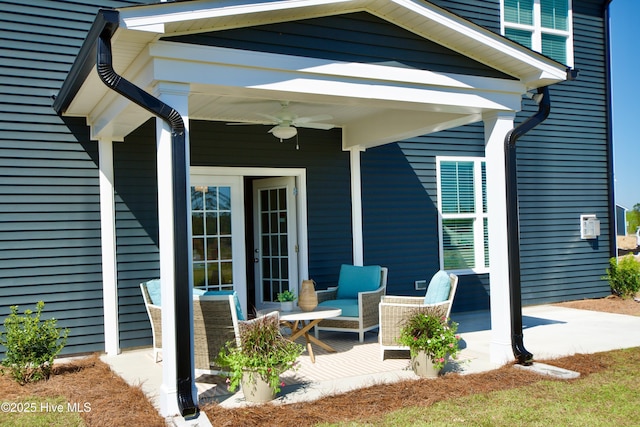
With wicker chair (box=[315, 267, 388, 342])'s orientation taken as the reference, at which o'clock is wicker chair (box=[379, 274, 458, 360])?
wicker chair (box=[379, 274, 458, 360]) is roughly at 10 o'clock from wicker chair (box=[315, 267, 388, 342]).

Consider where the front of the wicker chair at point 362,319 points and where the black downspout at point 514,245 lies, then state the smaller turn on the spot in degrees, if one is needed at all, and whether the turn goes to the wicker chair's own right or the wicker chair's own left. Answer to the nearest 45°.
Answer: approximately 90° to the wicker chair's own left

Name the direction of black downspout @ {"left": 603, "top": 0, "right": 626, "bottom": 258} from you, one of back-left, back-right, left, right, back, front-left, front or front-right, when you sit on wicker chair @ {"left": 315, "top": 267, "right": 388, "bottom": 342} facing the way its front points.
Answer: back

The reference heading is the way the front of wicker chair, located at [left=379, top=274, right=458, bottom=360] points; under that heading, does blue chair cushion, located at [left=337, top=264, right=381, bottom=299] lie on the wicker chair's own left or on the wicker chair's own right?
on the wicker chair's own right

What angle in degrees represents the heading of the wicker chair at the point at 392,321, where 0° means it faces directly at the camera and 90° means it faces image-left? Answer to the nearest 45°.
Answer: approximately 90°

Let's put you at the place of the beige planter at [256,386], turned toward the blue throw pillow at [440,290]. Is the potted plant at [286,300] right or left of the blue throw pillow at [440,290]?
left

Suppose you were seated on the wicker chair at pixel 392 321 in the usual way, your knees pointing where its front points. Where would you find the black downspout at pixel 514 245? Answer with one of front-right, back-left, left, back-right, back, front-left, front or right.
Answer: back

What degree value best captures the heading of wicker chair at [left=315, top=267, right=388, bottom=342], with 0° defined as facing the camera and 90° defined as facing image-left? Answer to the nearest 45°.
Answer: approximately 45°
